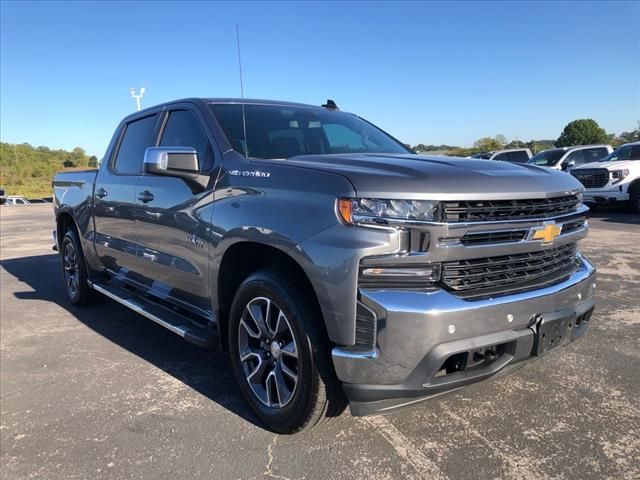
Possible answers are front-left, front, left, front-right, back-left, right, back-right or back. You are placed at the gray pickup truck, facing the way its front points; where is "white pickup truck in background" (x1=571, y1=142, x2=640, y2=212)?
left

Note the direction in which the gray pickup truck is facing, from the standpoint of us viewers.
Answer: facing the viewer and to the right of the viewer

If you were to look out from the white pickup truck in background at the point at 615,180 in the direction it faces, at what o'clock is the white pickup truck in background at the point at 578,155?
The white pickup truck in background at the point at 578,155 is roughly at 4 o'clock from the white pickup truck in background at the point at 615,180.

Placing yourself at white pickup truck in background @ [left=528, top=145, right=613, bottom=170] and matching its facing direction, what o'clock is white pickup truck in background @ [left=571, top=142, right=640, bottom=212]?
The white pickup truck in background @ [left=571, top=142, right=640, bottom=212] is roughly at 10 o'clock from the white pickup truck in background @ [left=528, top=145, right=613, bottom=170].

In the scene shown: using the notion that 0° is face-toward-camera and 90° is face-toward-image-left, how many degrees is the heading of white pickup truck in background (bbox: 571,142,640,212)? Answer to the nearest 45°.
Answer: approximately 45°

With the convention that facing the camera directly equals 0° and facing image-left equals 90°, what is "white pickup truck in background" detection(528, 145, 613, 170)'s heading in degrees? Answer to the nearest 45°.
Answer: approximately 45°

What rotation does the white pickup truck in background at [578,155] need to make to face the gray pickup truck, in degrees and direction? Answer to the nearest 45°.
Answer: approximately 45° to its left

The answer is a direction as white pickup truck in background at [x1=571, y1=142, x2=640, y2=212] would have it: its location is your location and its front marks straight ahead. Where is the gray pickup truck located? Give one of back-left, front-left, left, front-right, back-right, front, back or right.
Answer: front-left

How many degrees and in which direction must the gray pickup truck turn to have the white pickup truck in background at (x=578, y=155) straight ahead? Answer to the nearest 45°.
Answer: approximately 90° to its left
